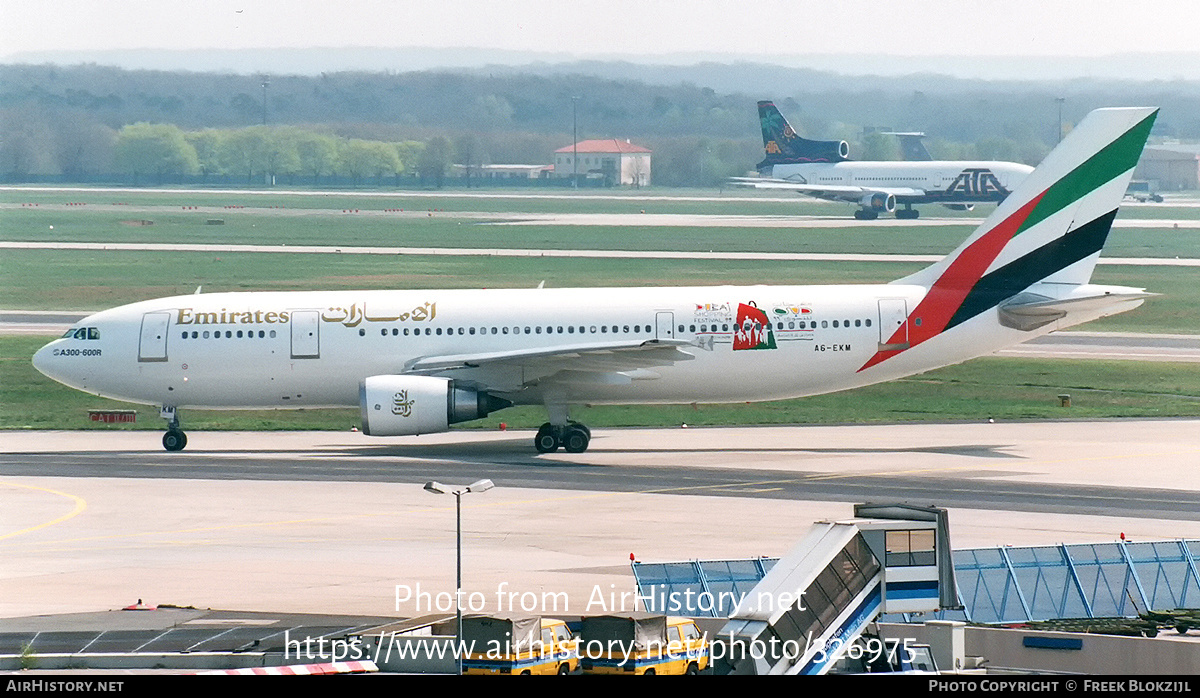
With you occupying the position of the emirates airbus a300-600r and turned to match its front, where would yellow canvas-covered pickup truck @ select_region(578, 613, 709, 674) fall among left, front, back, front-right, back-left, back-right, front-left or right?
left

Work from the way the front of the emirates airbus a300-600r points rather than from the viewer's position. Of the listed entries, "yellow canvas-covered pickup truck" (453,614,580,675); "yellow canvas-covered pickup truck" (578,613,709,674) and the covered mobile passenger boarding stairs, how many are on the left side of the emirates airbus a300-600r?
3

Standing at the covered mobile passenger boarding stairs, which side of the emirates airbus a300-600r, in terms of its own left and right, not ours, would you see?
left

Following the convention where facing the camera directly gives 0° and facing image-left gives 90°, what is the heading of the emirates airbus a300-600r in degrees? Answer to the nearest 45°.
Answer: approximately 90°

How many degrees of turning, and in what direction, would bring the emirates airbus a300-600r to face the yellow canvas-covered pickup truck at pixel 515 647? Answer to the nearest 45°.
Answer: approximately 90° to its left
